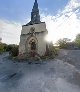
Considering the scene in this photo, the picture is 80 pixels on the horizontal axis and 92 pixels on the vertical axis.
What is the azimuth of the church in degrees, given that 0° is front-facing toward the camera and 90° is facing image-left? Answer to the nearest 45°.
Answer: approximately 0°
